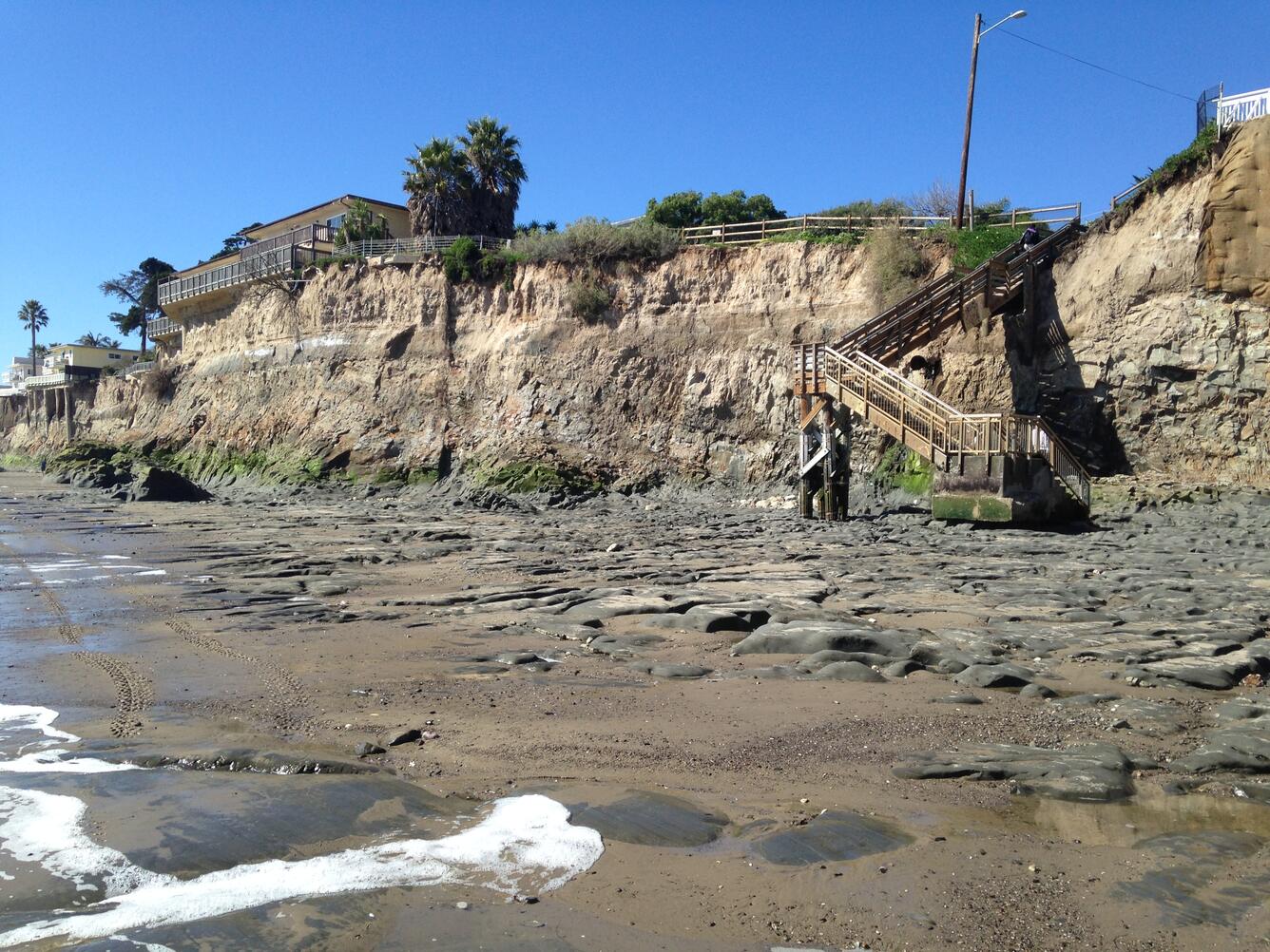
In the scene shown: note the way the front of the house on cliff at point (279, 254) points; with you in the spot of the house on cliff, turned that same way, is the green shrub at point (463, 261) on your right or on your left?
on your left

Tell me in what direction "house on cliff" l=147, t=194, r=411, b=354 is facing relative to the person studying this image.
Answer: facing the viewer and to the left of the viewer

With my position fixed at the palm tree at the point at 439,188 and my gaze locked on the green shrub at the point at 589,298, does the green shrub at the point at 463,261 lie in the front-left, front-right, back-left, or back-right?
front-right

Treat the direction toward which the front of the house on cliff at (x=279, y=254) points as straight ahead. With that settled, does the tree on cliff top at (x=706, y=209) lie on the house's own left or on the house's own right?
on the house's own left

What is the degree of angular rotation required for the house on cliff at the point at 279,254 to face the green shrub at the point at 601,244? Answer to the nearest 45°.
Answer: approximately 90° to its left

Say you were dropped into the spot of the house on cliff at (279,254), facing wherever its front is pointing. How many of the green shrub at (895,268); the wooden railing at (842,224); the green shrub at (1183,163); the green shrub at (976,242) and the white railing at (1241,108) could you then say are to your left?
5

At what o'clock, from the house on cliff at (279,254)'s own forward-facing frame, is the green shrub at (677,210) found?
The green shrub is roughly at 8 o'clock from the house on cliff.

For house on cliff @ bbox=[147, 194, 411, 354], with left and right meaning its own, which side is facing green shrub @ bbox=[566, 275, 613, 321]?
left
